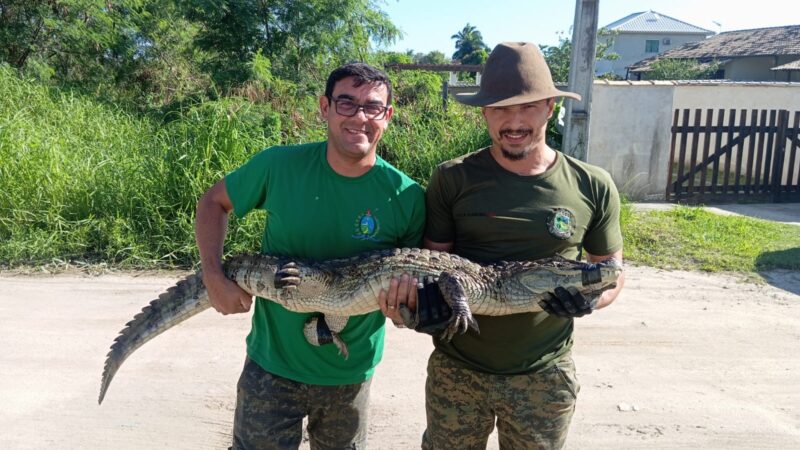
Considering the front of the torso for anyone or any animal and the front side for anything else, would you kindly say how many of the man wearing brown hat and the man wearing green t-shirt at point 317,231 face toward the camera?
2

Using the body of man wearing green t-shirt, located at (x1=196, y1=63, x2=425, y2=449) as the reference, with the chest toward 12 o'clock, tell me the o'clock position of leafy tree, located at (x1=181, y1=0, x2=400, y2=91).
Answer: The leafy tree is roughly at 6 o'clock from the man wearing green t-shirt.

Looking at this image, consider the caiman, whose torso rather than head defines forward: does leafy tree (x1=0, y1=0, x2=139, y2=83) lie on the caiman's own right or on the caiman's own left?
on the caiman's own left

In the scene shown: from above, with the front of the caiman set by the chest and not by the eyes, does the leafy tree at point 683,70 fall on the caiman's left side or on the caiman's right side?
on the caiman's left side

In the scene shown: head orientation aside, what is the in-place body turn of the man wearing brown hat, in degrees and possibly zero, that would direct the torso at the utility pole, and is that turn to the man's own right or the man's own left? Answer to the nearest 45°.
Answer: approximately 180°

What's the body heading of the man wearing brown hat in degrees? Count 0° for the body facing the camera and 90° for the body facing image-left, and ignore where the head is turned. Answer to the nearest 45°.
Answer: approximately 0°

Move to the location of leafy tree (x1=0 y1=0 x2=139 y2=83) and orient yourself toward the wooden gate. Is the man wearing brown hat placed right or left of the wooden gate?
right

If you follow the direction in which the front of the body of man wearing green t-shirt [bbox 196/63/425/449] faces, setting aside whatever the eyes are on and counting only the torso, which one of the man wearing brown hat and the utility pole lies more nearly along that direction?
the man wearing brown hat

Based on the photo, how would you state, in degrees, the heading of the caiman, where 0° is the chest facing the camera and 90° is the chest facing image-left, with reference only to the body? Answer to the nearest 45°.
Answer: approximately 270°

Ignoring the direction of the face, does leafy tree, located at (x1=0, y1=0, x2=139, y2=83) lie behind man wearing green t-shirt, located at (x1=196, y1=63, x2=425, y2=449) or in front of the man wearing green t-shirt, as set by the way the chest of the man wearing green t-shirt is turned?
behind

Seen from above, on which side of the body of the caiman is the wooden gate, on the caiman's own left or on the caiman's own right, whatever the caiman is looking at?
on the caiman's own left
